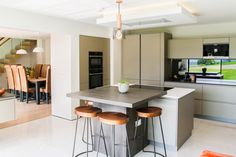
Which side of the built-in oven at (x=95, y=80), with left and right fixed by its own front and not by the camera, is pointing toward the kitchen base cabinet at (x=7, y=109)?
right

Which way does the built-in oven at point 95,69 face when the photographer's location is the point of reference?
facing the viewer and to the right of the viewer

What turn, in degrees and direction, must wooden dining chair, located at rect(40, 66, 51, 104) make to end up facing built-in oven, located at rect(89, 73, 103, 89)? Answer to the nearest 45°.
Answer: approximately 135° to its left

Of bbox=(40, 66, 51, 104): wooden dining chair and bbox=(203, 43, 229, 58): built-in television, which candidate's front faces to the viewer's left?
the wooden dining chair

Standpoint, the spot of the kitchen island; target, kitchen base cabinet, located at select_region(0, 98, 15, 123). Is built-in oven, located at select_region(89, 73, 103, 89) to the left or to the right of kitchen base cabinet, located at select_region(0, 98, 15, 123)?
right

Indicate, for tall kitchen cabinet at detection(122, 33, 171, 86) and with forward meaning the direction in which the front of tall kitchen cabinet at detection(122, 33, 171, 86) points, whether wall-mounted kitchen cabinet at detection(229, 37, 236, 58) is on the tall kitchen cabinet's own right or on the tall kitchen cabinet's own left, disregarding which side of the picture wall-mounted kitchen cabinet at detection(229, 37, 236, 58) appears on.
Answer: on the tall kitchen cabinet's own left

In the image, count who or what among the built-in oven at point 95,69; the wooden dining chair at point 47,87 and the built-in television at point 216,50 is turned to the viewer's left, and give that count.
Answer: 1

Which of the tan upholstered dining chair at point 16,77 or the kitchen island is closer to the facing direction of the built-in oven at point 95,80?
the kitchen island

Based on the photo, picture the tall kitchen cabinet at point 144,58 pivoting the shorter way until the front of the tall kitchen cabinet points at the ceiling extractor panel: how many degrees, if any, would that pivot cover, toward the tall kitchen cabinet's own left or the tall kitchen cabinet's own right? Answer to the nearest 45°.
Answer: approximately 45° to the tall kitchen cabinet's own left

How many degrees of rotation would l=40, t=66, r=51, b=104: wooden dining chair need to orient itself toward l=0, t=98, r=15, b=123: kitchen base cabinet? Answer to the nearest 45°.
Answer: approximately 90° to its left

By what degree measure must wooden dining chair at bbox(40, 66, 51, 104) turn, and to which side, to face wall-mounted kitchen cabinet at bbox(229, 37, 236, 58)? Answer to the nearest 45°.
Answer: approximately 135° to its left

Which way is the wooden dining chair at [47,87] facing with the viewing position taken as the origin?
facing to the left of the viewer
